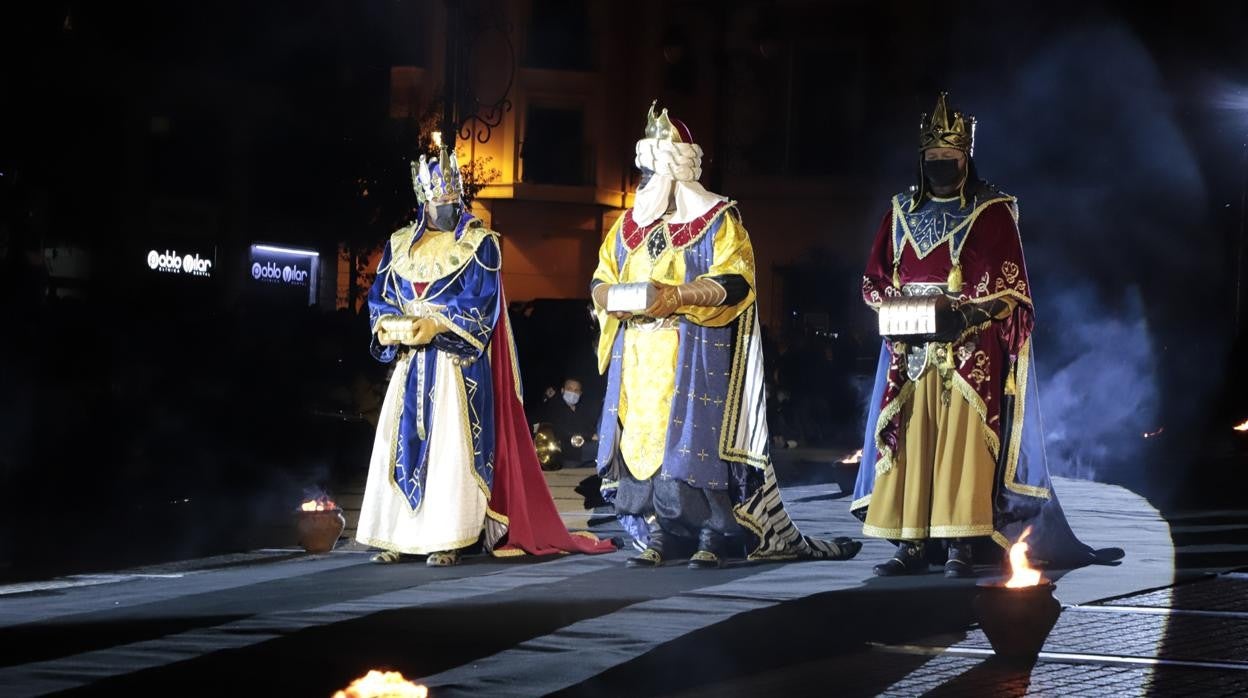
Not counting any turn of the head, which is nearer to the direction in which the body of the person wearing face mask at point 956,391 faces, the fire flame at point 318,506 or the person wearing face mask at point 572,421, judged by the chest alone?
the fire flame

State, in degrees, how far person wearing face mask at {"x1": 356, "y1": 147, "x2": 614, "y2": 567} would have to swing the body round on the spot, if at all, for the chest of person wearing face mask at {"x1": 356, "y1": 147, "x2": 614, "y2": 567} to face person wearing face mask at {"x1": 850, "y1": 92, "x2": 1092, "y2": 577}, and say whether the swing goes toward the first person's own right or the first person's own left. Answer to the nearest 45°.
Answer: approximately 135° to the first person's own left

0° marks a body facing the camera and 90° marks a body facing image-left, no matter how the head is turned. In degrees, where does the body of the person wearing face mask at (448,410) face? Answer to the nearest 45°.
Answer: approximately 45°

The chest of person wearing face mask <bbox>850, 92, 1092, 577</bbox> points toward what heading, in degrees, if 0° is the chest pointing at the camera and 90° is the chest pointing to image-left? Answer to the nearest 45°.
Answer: approximately 45°

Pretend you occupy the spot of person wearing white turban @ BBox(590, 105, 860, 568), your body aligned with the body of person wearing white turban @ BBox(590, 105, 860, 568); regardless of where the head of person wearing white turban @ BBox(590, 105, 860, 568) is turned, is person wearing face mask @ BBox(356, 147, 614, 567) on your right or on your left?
on your right

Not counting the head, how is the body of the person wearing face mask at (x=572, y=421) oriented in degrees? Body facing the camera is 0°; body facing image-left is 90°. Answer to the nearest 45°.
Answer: approximately 0°

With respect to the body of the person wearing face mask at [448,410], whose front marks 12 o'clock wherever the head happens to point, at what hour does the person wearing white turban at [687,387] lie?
the person wearing white turban at [687,387] is roughly at 8 o'clock from the person wearing face mask at [448,410].
